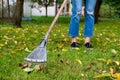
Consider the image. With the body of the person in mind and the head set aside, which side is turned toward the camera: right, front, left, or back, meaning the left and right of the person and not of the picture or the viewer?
front
